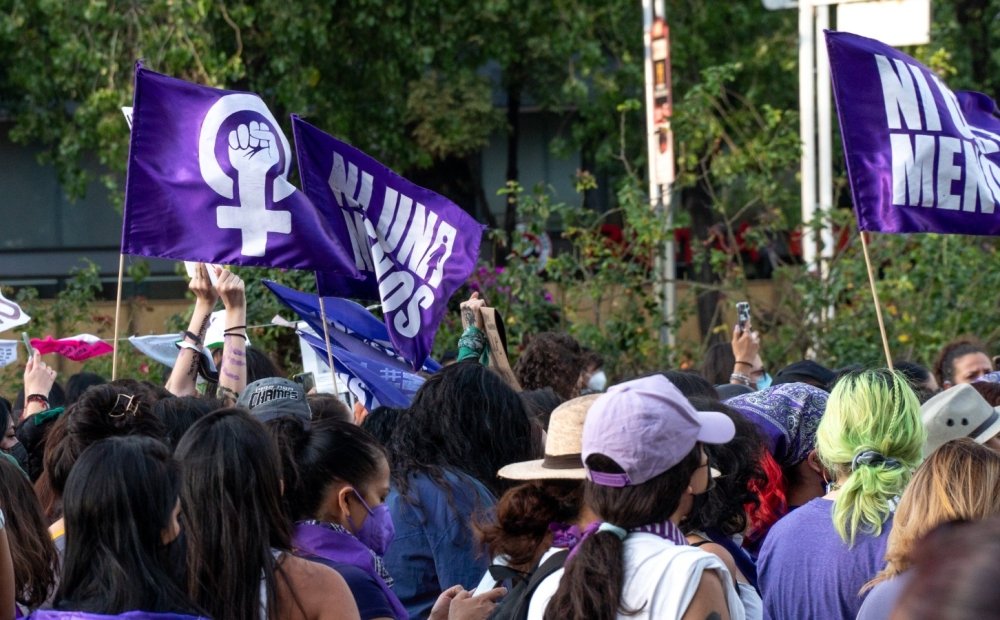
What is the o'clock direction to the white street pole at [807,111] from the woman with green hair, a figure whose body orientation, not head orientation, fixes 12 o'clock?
The white street pole is roughly at 12 o'clock from the woman with green hair.

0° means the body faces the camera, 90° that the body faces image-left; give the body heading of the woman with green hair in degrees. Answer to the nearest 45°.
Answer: approximately 180°

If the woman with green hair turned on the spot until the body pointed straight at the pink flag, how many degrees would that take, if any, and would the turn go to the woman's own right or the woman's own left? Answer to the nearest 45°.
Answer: approximately 45° to the woman's own left

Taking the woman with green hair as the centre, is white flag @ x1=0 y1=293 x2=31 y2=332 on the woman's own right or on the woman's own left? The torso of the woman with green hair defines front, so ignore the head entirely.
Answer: on the woman's own left

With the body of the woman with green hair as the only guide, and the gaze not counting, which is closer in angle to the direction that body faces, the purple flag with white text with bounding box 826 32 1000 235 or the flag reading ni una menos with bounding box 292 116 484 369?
the purple flag with white text

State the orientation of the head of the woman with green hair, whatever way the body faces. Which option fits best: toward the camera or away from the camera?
away from the camera

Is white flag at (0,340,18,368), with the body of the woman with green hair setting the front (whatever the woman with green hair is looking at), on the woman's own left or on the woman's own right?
on the woman's own left

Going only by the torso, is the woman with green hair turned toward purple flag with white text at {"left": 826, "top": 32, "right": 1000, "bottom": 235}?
yes
